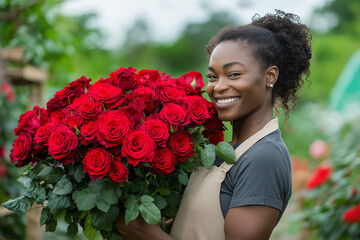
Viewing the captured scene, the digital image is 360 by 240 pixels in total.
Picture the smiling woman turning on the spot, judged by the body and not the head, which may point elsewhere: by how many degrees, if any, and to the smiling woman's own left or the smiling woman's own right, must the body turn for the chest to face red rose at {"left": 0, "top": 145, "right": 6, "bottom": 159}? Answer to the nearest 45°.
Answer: approximately 45° to the smiling woman's own right

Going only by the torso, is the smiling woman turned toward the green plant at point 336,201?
no

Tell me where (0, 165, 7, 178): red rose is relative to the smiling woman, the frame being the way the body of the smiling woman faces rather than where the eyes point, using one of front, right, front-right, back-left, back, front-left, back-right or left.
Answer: front-right

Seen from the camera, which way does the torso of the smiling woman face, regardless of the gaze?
to the viewer's left

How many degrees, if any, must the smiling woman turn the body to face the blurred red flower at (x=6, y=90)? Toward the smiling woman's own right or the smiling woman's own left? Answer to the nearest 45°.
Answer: approximately 45° to the smiling woman's own right
